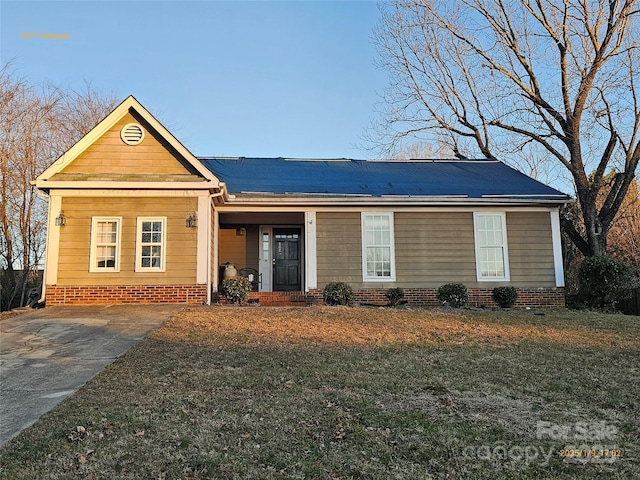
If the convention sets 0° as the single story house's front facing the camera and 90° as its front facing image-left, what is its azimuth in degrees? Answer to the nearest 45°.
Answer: approximately 0°

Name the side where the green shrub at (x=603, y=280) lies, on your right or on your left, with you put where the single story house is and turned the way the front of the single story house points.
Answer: on your left

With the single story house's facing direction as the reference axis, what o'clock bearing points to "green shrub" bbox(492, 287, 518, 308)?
The green shrub is roughly at 9 o'clock from the single story house.

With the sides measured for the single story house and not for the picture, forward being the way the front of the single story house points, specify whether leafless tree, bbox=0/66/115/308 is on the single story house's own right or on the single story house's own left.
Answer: on the single story house's own right
